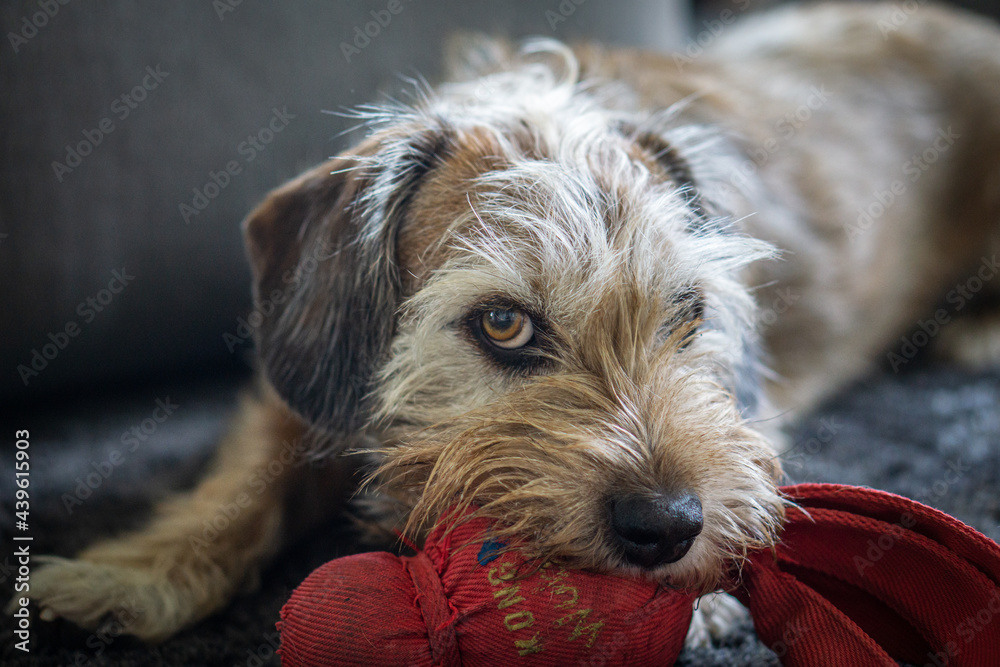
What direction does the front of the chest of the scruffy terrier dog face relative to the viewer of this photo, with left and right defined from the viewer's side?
facing the viewer and to the left of the viewer
